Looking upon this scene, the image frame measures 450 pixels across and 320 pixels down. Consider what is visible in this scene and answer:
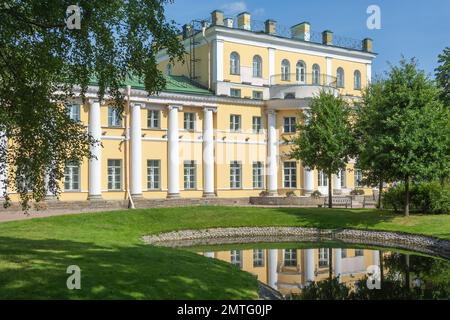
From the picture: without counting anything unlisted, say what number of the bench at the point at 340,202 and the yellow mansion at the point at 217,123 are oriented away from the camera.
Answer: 0

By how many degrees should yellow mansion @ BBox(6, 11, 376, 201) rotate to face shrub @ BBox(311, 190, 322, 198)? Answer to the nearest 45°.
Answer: approximately 45° to its left

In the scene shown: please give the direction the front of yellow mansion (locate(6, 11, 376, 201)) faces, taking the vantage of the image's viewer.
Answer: facing the viewer and to the right of the viewer

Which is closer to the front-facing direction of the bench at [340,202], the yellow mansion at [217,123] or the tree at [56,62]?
the tree

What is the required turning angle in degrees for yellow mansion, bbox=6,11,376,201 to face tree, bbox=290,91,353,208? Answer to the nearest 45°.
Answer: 0° — it already faces it

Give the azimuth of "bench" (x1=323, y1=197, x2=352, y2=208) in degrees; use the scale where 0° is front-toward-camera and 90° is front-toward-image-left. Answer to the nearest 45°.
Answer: approximately 0°

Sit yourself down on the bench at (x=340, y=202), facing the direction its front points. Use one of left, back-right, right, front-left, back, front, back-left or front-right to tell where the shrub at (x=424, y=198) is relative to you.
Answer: front-left
